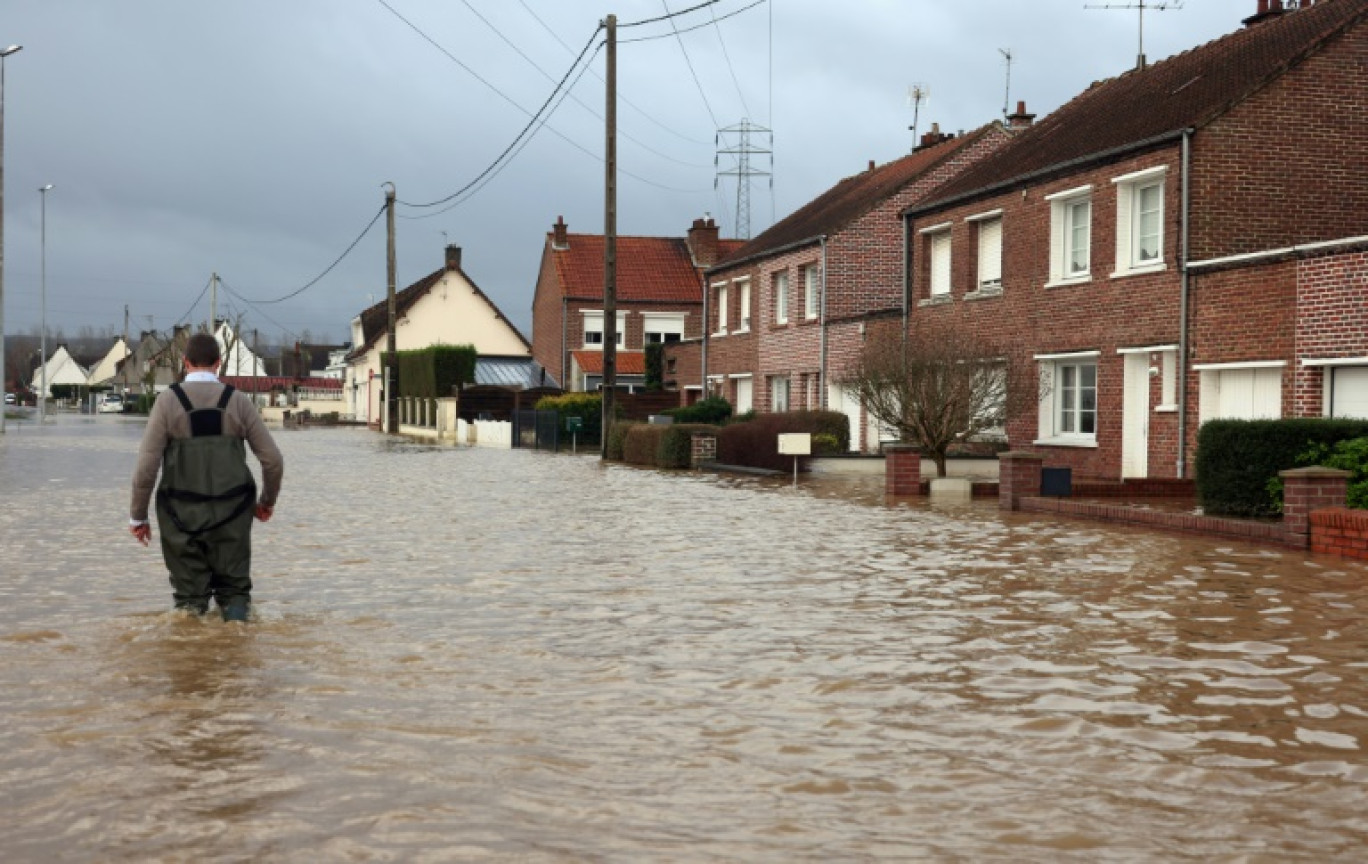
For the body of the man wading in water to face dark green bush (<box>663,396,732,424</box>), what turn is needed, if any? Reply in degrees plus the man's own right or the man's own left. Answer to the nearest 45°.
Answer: approximately 45° to the man's own right

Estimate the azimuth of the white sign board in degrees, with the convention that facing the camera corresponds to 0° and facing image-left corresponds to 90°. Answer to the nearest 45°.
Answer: approximately 0°

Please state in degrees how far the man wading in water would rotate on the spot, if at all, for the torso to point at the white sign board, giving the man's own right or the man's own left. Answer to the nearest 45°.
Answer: approximately 45° to the man's own right

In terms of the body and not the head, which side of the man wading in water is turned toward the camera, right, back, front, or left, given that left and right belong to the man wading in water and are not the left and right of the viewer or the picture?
back

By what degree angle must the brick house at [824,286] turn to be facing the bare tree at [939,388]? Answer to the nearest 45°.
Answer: approximately 45° to its left

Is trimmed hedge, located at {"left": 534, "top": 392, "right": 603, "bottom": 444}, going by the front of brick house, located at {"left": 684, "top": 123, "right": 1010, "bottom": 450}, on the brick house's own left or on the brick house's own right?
on the brick house's own right

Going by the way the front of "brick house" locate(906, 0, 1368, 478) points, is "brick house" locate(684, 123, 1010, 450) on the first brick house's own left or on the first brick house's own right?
on the first brick house's own right

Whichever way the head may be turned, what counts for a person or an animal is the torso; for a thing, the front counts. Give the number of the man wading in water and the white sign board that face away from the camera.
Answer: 1
